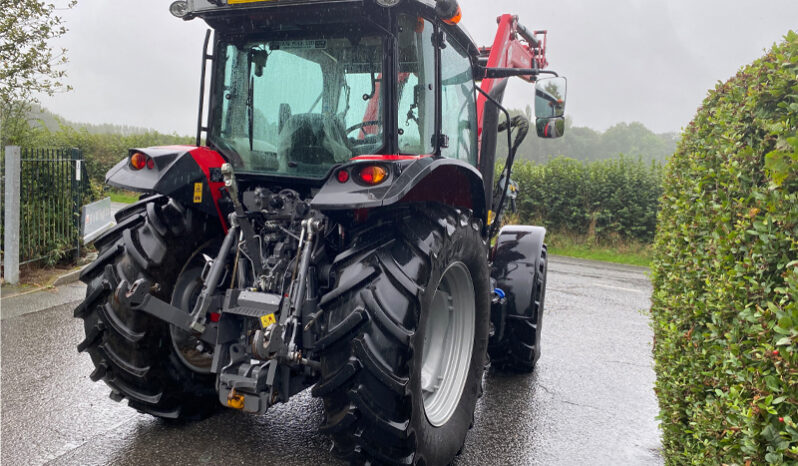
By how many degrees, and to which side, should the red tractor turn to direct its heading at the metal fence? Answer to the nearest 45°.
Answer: approximately 90° to its left

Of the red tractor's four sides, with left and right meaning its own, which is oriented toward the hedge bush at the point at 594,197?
front

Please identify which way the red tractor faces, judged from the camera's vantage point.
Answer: facing away from the viewer and to the right of the viewer

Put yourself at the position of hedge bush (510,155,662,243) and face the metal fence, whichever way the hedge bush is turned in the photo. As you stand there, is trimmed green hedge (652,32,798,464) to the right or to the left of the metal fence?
left

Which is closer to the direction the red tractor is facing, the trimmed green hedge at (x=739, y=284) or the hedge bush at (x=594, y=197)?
the hedge bush

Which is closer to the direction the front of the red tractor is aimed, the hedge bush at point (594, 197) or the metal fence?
the hedge bush

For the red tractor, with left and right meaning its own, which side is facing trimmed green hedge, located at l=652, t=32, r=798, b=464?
right
